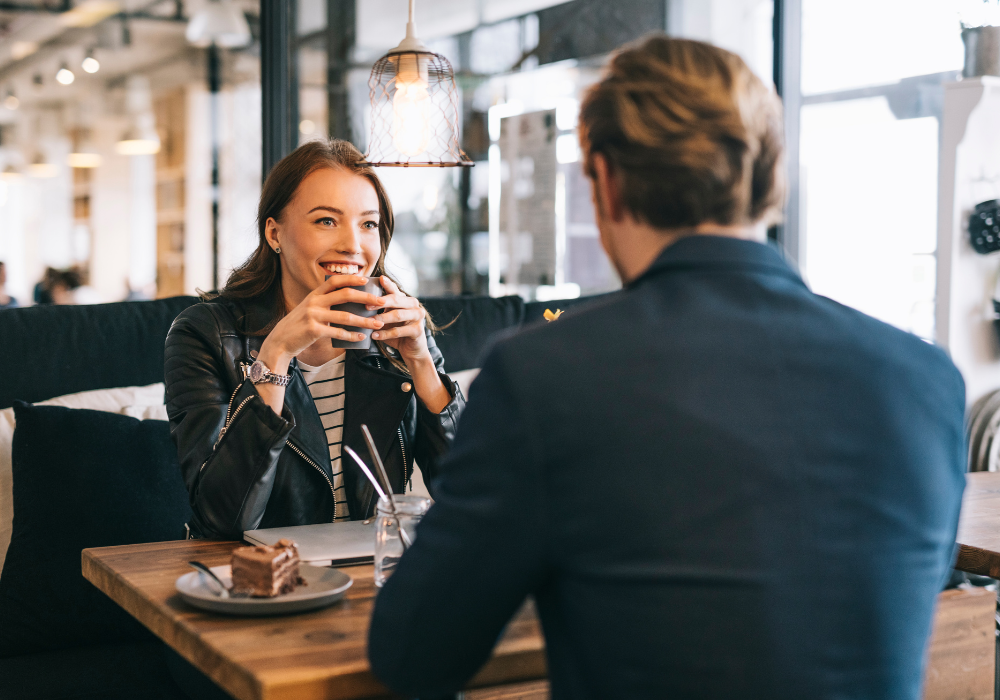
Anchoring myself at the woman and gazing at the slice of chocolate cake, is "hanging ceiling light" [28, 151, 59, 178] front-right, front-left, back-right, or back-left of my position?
back-right

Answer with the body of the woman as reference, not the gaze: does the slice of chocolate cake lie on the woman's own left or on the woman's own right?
on the woman's own right

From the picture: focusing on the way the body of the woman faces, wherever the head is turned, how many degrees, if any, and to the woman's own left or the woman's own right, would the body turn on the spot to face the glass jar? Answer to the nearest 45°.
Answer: approximately 45° to the woman's own right

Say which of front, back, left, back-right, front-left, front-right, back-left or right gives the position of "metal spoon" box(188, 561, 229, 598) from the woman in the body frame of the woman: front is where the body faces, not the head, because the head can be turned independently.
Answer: front-right

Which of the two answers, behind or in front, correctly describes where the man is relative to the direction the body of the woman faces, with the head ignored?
in front

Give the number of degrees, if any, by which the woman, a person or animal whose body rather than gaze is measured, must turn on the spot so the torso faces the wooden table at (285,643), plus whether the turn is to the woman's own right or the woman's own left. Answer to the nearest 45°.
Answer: approximately 45° to the woman's own right

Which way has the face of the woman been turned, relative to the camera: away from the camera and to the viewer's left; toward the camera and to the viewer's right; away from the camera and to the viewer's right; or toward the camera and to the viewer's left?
toward the camera and to the viewer's right

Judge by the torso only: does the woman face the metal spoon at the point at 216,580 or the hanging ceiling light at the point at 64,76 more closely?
the metal spoon

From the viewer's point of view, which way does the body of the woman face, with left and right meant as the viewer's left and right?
facing the viewer and to the right of the viewer

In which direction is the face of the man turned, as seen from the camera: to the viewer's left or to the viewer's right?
to the viewer's left
